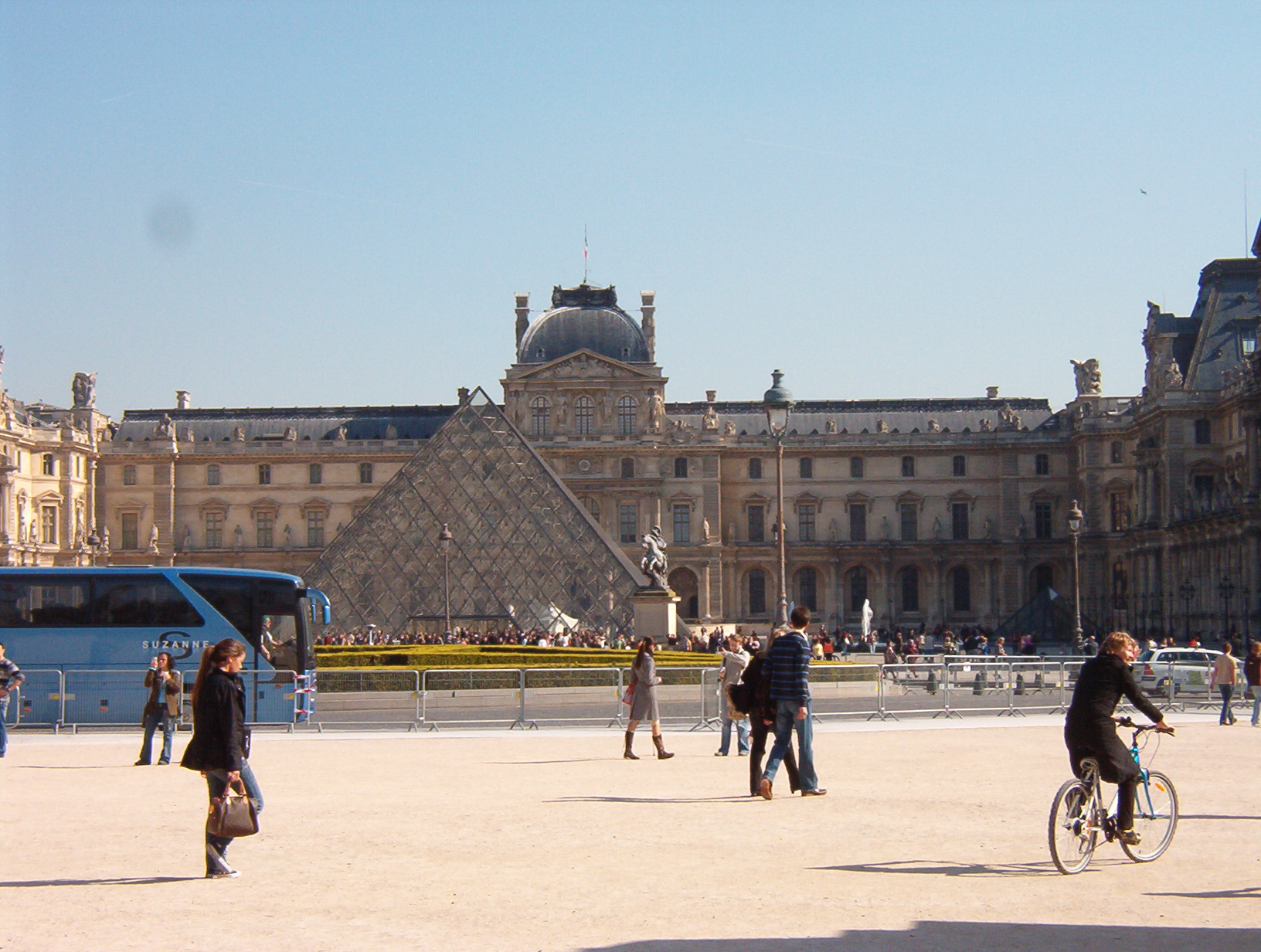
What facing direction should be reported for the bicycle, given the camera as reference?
facing away from the viewer and to the right of the viewer

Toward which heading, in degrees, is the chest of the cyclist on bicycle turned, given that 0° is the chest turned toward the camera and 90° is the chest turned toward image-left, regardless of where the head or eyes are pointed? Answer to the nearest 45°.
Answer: approximately 225°

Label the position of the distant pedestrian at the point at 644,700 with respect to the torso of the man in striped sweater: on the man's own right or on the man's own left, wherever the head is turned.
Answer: on the man's own left

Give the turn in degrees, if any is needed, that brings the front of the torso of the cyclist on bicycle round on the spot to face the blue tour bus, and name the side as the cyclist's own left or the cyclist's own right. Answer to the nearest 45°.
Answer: approximately 90° to the cyclist's own left

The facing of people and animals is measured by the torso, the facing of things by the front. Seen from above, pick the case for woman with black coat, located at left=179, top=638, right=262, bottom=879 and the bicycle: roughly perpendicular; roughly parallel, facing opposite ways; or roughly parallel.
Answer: roughly parallel

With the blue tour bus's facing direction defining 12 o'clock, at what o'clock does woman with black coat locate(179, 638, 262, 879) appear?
The woman with black coat is roughly at 3 o'clock from the blue tour bus.

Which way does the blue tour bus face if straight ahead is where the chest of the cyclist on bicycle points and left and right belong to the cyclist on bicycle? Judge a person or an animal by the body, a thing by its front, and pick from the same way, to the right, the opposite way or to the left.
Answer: the same way

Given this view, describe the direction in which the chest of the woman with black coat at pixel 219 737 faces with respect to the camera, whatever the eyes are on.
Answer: to the viewer's right

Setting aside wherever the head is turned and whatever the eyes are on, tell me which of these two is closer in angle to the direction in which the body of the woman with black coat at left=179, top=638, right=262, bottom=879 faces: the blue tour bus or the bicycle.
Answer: the bicycle

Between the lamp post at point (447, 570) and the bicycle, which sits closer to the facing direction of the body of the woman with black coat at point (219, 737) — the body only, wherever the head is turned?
the bicycle

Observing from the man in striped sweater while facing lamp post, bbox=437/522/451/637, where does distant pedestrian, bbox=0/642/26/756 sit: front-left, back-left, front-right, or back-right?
front-left

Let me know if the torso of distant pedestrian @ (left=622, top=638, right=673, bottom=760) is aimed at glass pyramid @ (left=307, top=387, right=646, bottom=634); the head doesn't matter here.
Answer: no

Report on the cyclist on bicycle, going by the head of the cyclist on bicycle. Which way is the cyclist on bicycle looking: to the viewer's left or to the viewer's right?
to the viewer's right

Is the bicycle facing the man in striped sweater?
no

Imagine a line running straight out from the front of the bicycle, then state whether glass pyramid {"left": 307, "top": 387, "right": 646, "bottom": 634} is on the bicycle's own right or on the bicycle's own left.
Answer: on the bicycle's own left
